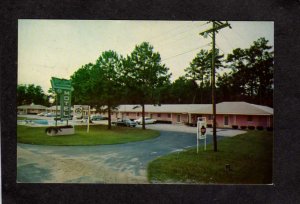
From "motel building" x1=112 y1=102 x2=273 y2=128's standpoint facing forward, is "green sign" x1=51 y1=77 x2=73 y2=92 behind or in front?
in front

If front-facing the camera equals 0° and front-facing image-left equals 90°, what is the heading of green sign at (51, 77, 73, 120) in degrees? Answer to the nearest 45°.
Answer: approximately 0°

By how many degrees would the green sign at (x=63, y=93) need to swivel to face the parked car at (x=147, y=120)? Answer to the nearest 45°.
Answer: approximately 90° to its left

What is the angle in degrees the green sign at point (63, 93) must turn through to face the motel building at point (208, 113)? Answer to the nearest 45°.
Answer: approximately 90° to its left

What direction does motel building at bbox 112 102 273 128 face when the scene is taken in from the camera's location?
facing the viewer and to the left of the viewer

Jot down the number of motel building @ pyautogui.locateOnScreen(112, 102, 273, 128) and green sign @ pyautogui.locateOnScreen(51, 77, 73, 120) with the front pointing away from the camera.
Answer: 0
